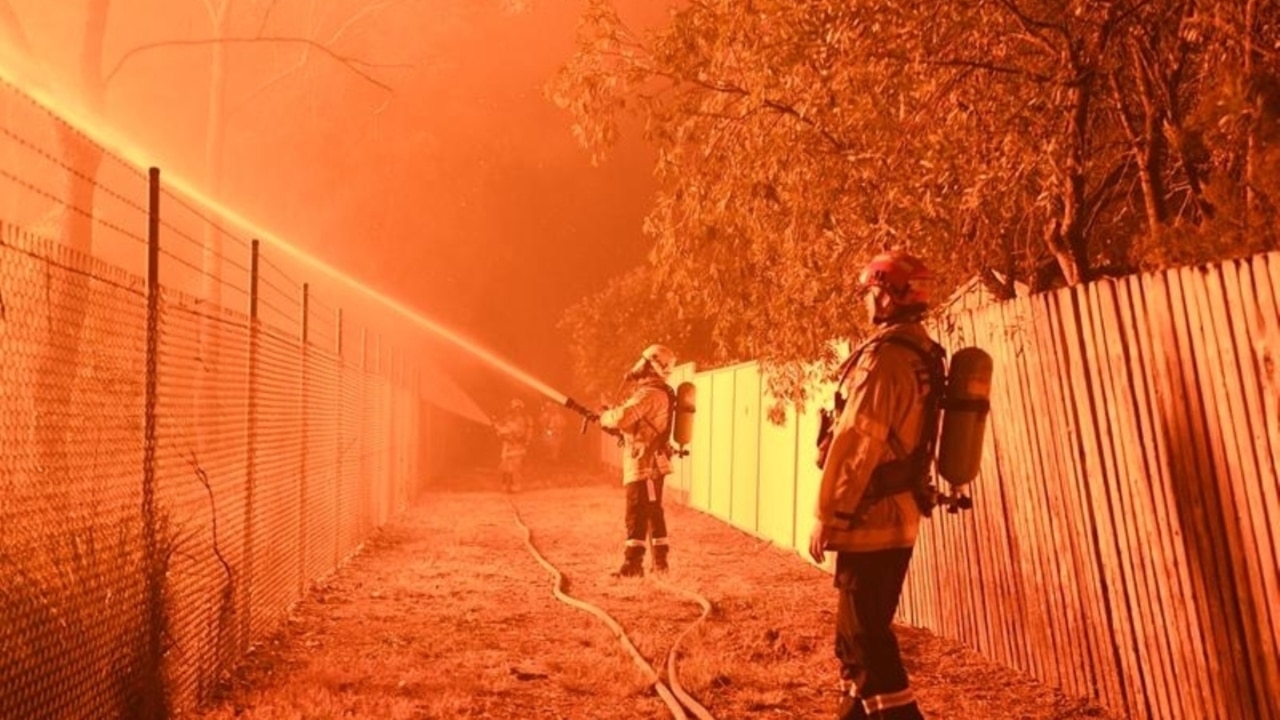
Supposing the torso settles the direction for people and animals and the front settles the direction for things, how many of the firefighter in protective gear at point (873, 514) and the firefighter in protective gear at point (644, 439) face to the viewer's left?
2

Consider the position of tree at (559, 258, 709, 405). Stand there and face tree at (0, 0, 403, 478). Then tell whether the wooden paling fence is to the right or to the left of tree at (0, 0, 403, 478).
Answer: left

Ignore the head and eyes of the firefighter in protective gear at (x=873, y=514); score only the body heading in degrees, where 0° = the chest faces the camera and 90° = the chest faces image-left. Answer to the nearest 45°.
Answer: approximately 90°

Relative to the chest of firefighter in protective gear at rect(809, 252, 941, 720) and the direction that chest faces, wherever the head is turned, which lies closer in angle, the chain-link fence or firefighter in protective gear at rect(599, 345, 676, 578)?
the chain-link fence

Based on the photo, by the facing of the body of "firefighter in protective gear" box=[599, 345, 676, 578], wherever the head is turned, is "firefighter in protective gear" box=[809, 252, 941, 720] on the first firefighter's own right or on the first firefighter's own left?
on the first firefighter's own left

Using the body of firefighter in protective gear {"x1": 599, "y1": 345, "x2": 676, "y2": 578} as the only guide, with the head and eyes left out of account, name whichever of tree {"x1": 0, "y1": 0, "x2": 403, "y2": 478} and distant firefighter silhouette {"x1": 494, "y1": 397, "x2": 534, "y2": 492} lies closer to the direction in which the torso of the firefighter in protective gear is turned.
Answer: the tree

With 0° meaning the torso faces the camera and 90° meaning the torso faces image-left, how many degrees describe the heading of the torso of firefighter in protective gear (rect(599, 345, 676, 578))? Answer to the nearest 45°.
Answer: approximately 90°
